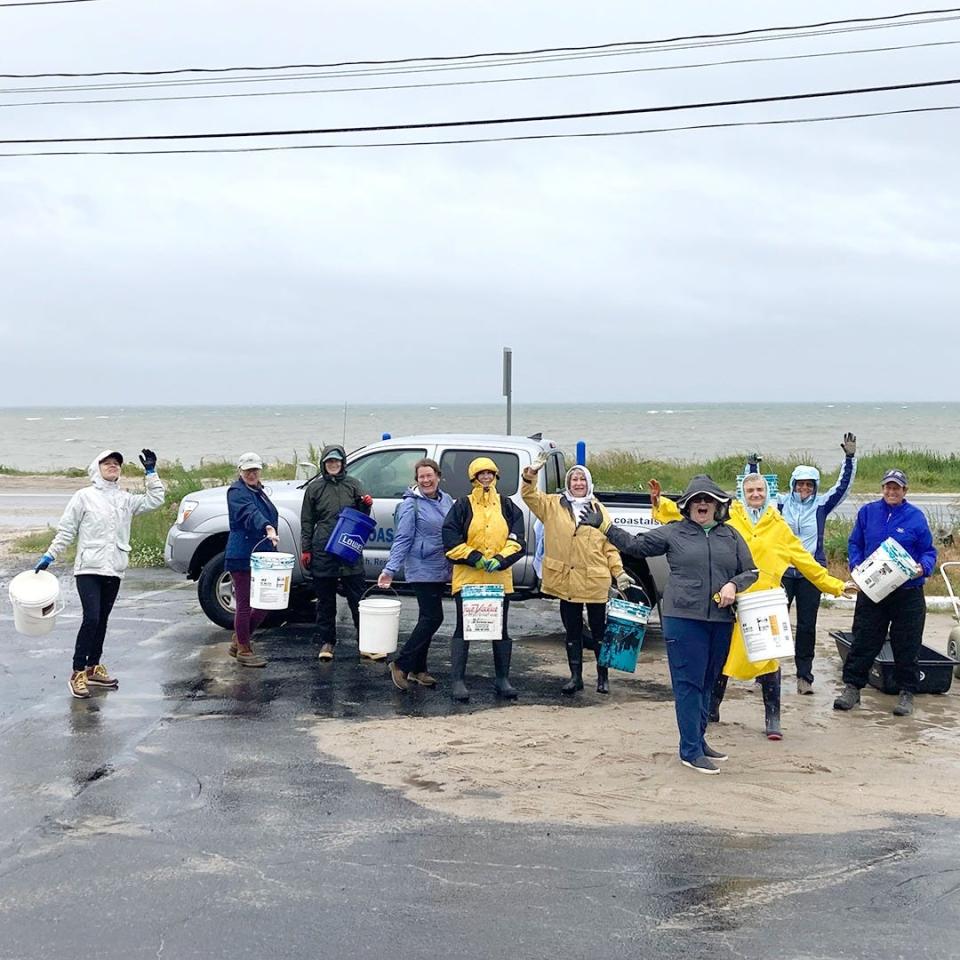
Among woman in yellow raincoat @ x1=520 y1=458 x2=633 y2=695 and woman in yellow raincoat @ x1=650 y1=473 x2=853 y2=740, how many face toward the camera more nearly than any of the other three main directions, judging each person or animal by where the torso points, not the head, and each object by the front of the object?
2

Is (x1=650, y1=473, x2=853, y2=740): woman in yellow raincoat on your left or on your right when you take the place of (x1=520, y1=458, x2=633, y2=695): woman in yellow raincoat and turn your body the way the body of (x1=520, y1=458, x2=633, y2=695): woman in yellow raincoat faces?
on your left

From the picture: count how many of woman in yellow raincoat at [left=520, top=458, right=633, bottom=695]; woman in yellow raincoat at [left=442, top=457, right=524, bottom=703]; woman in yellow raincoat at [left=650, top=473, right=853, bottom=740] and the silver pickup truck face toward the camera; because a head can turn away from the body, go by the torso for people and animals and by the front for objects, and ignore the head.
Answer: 3

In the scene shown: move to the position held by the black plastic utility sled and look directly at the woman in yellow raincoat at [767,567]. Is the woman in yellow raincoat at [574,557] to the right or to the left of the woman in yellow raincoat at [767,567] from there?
right

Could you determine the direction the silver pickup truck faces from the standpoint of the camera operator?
facing to the left of the viewer

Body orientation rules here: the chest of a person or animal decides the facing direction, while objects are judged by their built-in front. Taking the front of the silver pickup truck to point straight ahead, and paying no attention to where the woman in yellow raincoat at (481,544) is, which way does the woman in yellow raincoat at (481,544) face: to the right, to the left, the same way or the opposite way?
to the left

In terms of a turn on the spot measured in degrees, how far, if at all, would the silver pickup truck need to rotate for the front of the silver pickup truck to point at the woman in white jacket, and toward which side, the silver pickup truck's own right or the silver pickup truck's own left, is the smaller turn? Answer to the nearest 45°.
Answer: approximately 45° to the silver pickup truck's own left

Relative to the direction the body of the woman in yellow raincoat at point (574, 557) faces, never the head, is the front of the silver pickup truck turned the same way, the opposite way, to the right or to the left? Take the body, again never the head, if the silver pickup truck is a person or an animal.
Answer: to the right

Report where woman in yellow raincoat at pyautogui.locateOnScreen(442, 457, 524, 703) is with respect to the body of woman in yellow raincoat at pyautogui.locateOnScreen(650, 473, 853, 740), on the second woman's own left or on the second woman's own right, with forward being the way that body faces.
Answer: on the second woman's own right

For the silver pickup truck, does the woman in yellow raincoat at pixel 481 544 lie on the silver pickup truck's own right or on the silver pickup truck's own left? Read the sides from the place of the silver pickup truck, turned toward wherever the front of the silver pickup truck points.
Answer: on the silver pickup truck's own left

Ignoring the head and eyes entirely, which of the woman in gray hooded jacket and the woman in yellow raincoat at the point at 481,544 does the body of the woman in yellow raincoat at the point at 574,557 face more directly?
the woman in gray hooded jacket

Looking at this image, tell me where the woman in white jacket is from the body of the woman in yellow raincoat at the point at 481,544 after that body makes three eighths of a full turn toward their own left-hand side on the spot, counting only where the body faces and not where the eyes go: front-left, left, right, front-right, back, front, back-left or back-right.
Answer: back-left

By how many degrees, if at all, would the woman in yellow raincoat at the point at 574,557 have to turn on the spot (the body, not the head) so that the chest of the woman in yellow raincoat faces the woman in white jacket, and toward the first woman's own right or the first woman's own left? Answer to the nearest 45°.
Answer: approximately 90° to the first woman's own right
